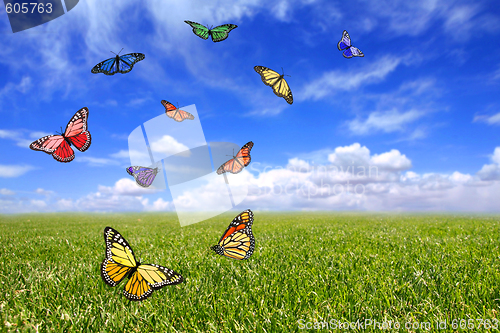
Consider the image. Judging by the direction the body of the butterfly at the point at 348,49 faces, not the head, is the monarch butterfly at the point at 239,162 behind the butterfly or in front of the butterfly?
behind

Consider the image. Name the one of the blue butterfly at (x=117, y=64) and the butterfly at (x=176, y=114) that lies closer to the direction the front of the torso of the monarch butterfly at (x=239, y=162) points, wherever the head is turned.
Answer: the butterfly

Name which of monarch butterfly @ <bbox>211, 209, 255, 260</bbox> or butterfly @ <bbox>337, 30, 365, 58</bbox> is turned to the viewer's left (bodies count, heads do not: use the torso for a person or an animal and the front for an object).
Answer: the monarch butterfly

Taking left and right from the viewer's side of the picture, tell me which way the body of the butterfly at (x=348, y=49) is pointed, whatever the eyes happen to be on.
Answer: facing away from the viewer and to the right of the viewer

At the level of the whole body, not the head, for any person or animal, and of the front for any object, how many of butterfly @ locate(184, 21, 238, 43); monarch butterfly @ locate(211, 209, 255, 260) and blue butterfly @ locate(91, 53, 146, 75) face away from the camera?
2

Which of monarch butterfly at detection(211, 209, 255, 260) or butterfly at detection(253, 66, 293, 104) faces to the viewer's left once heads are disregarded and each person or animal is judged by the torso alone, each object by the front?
the monarch butterfly

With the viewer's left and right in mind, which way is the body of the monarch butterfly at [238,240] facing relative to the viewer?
facing to the left of the viewer

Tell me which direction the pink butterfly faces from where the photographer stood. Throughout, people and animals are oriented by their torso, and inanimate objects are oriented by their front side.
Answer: facing away from the viewer and to the left of the viewer

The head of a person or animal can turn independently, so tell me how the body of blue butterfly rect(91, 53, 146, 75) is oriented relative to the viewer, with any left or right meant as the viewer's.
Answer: facing away from the viewer

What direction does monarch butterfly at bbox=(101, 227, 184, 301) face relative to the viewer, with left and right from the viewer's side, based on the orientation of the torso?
facing away from the viewer and to the right of the viewer
